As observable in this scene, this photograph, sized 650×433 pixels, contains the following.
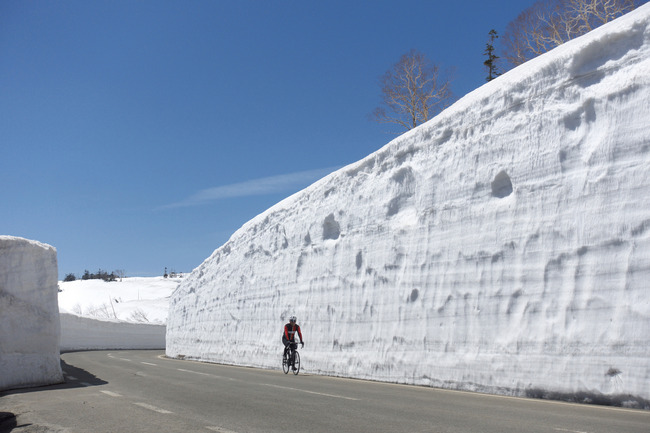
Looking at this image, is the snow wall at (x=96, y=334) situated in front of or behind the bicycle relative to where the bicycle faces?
behind

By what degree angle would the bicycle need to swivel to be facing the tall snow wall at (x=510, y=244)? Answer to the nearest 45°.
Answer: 0° — it already faces it

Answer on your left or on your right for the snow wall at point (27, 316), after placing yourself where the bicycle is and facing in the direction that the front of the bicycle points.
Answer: on your right

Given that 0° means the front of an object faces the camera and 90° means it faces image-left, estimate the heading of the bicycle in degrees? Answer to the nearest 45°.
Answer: approximately 315°

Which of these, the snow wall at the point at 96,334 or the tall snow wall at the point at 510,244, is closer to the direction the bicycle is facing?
the tall snow wall

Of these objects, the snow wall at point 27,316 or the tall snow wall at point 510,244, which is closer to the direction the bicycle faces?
the tall snow wall
